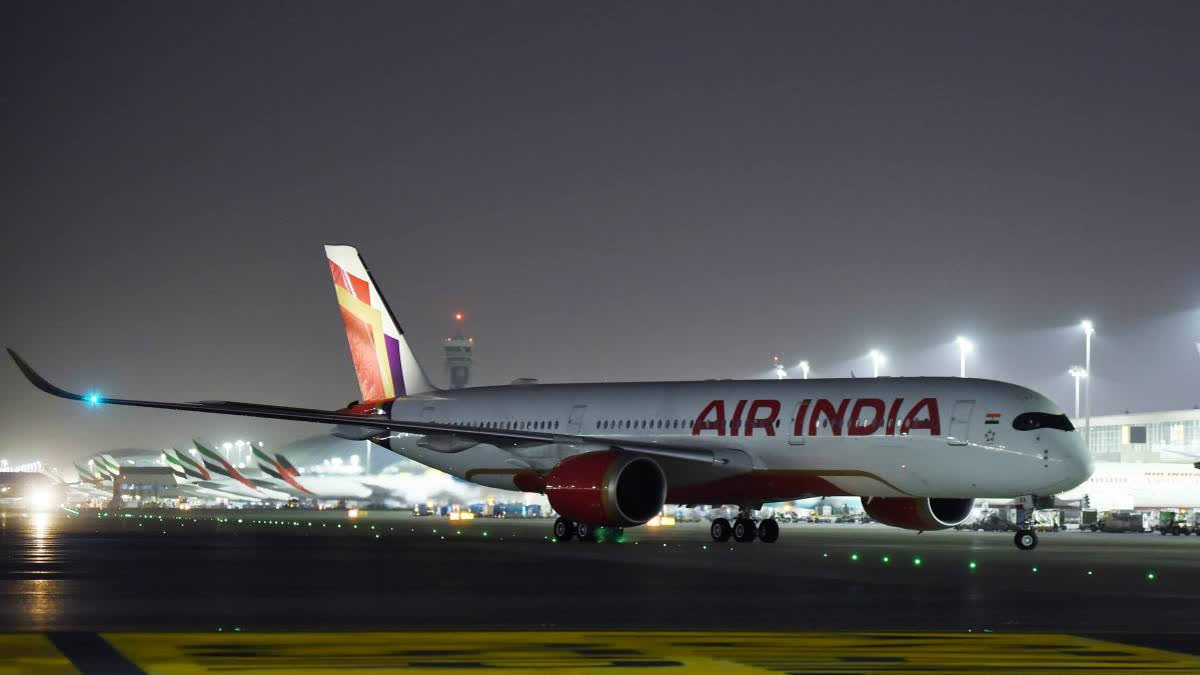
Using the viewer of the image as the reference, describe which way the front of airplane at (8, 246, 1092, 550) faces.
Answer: facing the viewer and to the right of the viewer
